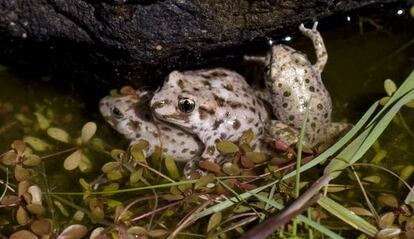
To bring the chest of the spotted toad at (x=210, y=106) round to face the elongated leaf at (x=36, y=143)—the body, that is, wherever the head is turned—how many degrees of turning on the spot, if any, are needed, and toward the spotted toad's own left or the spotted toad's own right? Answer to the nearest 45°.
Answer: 0° — it already faces it

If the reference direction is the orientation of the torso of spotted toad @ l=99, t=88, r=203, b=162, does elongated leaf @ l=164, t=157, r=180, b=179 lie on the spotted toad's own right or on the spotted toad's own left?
on the spotted toad's own left

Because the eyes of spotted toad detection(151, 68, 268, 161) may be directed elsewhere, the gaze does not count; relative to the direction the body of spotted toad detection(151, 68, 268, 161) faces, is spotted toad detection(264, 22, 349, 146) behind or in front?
behind

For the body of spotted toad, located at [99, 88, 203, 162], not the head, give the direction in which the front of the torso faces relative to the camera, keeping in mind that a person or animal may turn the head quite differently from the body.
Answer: to the viewer's left

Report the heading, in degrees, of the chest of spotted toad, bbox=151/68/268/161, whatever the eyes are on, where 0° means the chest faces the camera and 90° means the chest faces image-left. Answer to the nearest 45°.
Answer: approximately 90°

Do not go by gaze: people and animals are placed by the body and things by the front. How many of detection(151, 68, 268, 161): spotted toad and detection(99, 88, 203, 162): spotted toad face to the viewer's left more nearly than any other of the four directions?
2

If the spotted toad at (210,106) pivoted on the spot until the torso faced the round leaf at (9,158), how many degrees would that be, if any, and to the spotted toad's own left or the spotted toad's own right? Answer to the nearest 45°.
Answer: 0° — it already faces it

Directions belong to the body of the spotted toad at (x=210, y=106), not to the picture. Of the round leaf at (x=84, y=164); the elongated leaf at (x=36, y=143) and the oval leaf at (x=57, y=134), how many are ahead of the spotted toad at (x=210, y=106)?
3

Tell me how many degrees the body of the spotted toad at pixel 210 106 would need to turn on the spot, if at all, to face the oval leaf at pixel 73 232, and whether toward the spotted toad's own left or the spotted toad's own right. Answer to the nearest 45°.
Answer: approximately 45° to the spotted toad's own left
